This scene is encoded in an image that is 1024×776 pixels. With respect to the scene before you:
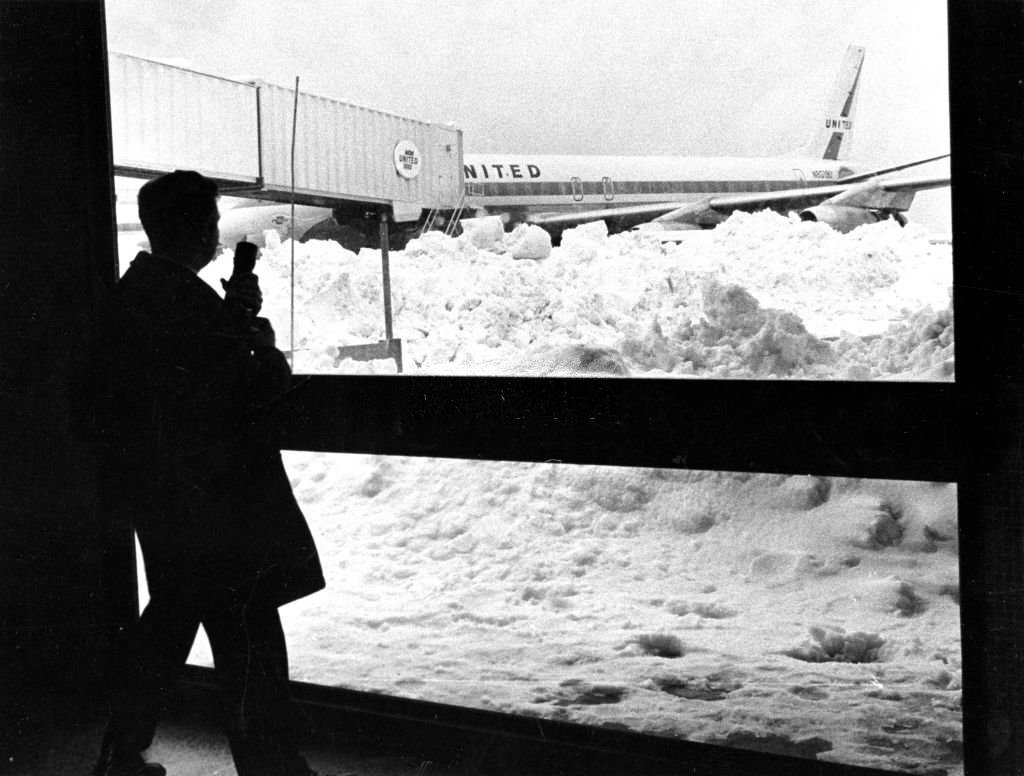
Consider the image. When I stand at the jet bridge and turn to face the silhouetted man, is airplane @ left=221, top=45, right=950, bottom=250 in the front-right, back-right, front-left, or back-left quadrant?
back-left

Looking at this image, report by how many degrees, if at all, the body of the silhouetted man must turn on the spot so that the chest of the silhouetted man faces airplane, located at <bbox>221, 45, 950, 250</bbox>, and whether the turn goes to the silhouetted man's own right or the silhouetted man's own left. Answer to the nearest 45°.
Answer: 0° — they already face it

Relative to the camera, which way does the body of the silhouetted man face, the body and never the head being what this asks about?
to the viewer's right

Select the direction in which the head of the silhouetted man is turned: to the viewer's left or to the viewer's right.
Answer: to the viewer's right

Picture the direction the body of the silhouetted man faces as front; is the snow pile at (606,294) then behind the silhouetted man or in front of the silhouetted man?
in front
